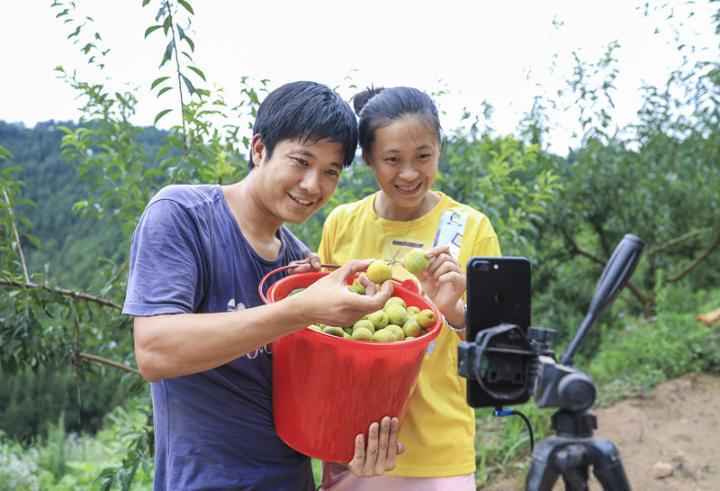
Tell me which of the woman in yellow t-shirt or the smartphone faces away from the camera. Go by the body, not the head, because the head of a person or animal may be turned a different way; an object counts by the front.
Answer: the smartphone

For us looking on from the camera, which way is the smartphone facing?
facing away from the viewer

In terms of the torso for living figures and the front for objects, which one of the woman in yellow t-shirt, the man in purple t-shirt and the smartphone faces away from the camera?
the smartphone

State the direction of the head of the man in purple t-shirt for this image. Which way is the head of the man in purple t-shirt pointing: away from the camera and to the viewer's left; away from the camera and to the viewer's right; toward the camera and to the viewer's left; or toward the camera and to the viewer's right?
toward the camera and to the viewer's right

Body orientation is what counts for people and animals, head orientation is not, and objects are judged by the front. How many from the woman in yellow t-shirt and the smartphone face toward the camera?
1

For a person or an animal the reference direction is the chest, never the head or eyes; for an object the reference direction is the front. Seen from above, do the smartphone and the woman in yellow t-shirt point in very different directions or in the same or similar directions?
very different directions

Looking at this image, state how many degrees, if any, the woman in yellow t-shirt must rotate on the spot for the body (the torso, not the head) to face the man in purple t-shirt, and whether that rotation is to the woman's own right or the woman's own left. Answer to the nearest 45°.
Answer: approximately 45° to the woman's own right

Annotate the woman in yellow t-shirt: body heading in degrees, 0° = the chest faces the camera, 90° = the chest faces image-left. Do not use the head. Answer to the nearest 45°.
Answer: approximately 0°
